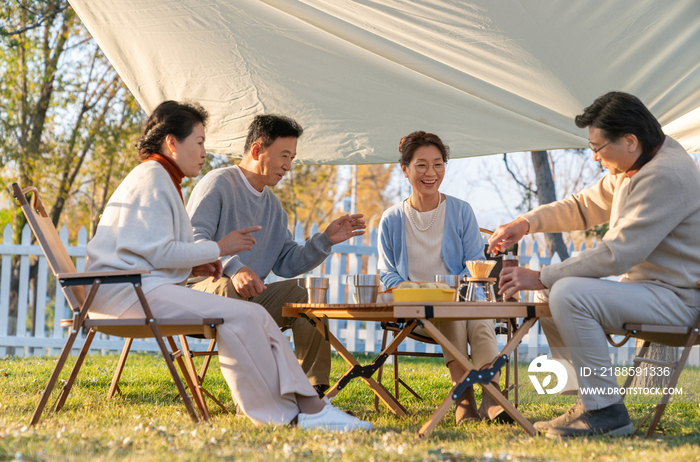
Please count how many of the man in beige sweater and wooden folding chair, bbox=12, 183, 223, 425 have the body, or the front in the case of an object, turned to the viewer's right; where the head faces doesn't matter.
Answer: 1

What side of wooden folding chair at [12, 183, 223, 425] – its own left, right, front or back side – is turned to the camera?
right

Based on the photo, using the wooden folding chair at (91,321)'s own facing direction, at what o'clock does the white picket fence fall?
The white picket fence is roughly at 9 o'clock from the wooden folding chair.

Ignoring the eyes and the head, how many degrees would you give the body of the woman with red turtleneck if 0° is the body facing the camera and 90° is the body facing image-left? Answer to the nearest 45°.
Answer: approximately 270°

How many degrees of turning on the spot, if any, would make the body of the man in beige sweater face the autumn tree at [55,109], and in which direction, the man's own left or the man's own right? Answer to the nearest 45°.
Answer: approximately 45° to the man's own right

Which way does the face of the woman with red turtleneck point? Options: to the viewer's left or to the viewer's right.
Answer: to the viewer's right

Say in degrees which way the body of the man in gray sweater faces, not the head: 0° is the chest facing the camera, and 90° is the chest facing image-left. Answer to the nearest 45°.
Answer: approximately 315°

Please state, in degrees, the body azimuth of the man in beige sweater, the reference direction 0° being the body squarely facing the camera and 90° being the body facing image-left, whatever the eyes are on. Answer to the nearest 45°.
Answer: approximately 90°
